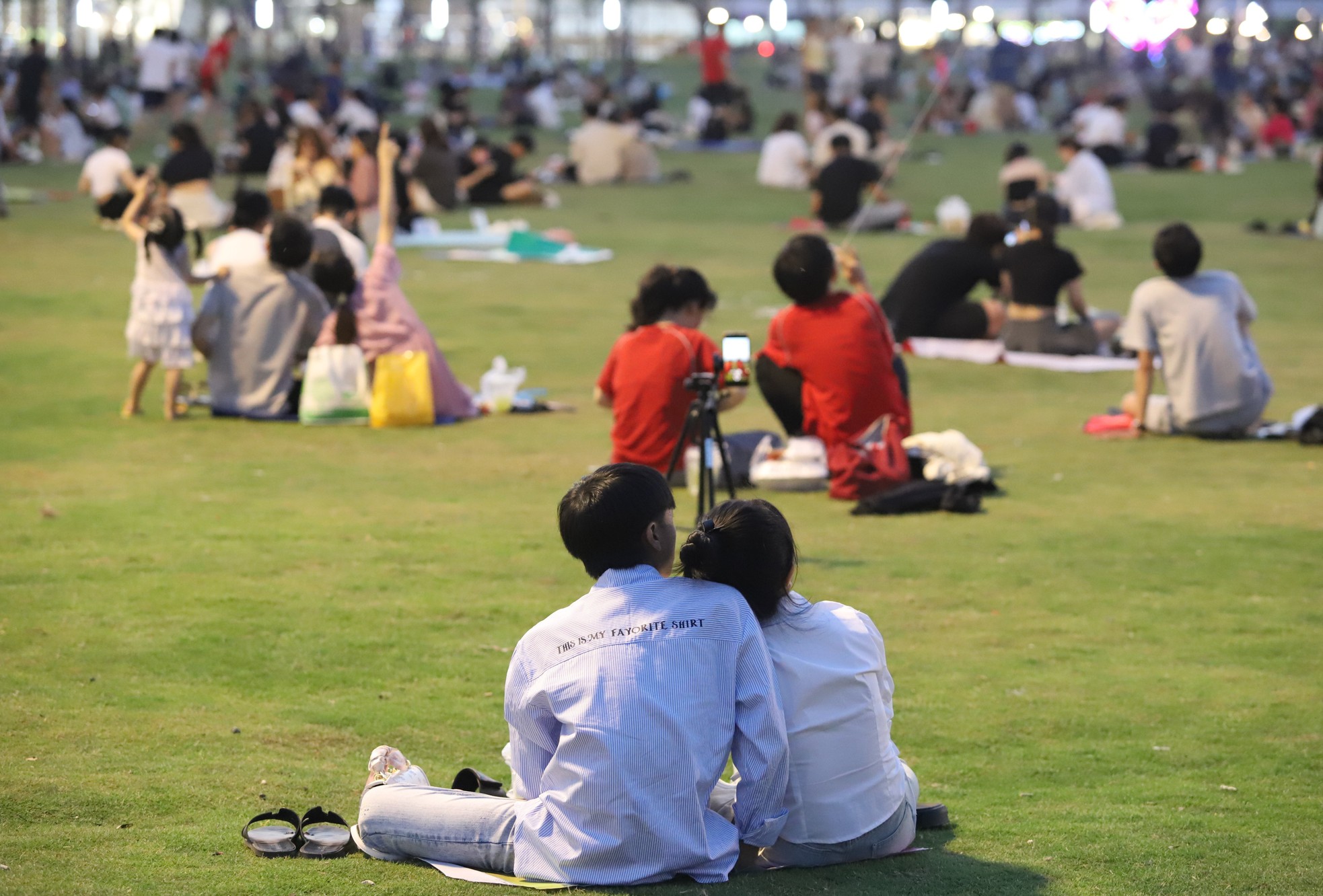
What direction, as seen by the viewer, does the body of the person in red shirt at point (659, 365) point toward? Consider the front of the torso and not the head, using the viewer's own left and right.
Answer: facing away from the viewer and to the right of the viewer

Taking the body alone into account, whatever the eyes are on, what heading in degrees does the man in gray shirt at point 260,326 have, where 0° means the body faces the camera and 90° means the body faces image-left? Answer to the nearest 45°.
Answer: approximately 180°

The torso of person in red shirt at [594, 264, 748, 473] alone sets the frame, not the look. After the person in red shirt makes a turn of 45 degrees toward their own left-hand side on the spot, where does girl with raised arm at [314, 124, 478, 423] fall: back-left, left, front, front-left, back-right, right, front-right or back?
front-left

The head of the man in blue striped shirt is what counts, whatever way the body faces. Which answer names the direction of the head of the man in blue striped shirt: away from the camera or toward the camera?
away from the camera

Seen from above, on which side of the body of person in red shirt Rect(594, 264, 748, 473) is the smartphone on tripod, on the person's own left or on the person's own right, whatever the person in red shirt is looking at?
on the person's own right

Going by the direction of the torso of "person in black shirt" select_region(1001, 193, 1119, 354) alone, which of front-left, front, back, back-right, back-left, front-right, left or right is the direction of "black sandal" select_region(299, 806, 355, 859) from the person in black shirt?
back

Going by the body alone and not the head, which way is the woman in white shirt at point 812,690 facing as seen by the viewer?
away from the camera

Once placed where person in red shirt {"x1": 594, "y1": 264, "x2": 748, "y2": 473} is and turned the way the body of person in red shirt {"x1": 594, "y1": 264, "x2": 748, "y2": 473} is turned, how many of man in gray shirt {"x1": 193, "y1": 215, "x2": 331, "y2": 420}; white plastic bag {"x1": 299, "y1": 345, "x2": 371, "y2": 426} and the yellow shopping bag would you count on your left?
3

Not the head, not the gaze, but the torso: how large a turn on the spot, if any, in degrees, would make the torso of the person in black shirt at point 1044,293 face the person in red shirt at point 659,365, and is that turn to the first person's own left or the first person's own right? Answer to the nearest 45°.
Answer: approximately 180°

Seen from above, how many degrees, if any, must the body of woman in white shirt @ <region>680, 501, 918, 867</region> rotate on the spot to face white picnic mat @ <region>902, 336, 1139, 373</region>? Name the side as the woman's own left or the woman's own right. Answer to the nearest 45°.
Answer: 0° — they already face it

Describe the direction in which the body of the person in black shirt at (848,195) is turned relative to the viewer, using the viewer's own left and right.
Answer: facing away from the viewer and to the right of the viewer

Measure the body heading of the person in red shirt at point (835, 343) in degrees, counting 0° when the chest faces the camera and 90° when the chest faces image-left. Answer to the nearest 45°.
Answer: approximately 180°

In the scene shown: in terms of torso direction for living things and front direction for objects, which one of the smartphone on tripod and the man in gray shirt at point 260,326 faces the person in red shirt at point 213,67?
the man in gray shirt

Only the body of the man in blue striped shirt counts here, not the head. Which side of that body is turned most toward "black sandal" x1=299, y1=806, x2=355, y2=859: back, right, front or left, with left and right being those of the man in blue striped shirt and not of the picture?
left

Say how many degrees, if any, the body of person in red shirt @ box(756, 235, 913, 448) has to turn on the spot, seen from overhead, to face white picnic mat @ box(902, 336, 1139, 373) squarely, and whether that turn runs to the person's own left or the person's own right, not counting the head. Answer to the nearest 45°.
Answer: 0° — they already face it

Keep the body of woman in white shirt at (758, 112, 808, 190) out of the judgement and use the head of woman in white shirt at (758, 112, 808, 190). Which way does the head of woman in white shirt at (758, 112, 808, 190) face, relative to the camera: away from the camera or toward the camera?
away from the camera

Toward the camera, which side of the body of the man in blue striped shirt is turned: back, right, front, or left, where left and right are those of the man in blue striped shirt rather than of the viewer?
back
